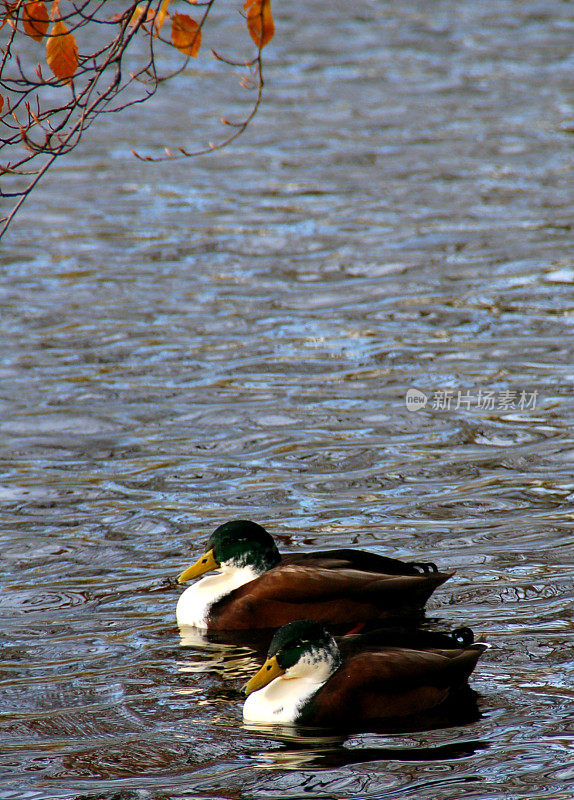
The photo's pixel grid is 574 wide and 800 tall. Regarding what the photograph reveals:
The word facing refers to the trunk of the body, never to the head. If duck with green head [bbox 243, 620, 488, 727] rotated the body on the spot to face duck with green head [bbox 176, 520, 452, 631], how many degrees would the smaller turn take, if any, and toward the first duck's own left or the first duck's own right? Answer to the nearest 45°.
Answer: approximately 90° to the first duck's own right

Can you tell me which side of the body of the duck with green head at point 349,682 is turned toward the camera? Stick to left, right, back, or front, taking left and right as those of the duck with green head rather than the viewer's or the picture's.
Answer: left

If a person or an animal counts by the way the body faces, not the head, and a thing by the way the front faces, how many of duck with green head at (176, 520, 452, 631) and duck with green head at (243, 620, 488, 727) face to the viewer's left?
2

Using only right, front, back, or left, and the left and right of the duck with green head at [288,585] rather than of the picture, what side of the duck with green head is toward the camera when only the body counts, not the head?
left

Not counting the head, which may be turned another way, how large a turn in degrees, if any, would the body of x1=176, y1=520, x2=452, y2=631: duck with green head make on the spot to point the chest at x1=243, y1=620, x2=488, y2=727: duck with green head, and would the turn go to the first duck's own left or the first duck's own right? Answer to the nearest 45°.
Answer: approximately 90° to the first duck's own left
